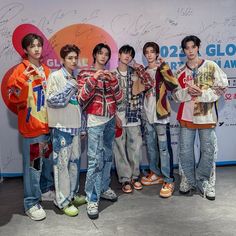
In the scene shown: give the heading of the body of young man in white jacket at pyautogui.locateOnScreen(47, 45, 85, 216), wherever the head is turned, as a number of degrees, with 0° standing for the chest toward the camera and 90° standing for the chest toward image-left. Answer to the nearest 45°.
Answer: approximately 315°

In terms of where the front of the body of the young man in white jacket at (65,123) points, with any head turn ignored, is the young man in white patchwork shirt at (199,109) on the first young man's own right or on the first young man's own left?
on the first young man's own left

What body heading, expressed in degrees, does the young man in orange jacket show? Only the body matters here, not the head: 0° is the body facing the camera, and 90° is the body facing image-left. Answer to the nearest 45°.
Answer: approximately 315°
